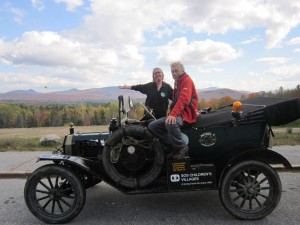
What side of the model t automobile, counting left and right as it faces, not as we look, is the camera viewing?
left

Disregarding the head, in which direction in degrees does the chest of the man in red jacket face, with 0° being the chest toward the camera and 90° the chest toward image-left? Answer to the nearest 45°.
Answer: approximately 45°

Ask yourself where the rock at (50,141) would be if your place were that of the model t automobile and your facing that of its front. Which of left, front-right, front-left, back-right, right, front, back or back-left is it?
front-right

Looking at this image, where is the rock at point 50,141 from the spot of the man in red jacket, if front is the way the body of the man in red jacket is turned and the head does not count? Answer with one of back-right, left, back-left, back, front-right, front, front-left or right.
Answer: right
